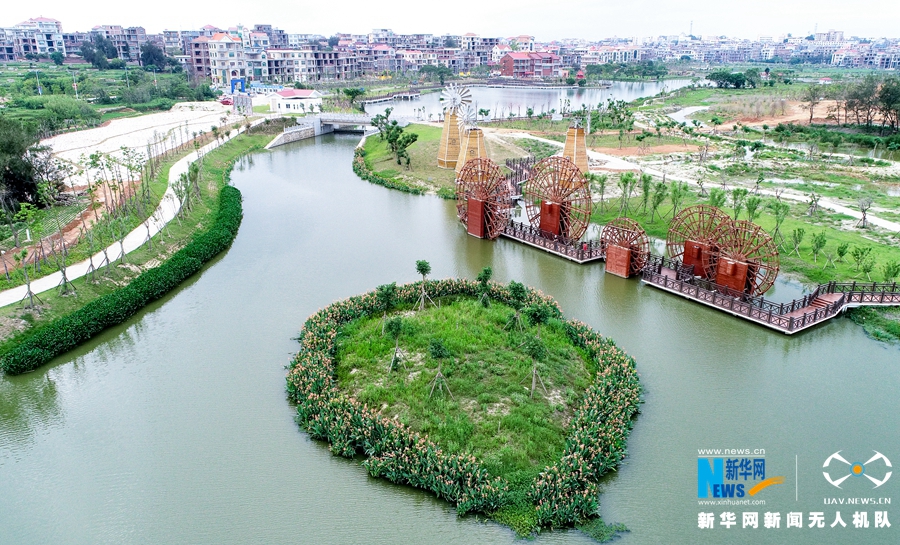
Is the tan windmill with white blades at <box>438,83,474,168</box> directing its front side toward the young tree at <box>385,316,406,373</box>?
yes

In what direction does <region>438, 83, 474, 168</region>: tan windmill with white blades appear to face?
toward the camera

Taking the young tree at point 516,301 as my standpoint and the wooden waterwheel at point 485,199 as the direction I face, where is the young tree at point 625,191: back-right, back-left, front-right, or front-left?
front-right

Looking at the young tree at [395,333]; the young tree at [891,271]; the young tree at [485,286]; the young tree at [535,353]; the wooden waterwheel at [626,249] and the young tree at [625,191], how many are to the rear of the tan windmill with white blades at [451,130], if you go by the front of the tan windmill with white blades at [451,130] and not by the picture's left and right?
0

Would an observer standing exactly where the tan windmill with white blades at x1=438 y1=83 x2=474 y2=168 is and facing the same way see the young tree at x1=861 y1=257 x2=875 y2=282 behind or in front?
in front

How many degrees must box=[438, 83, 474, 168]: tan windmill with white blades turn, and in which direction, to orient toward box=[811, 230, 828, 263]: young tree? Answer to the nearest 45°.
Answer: approximately 45° to its left

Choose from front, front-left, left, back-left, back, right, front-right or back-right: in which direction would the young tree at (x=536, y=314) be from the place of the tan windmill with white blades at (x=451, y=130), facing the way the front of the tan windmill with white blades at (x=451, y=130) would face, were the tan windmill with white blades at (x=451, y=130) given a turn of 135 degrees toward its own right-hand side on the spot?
back-left

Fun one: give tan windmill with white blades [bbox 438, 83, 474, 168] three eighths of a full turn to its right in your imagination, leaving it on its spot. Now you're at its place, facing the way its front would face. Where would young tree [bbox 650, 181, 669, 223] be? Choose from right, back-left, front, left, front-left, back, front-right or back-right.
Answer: back

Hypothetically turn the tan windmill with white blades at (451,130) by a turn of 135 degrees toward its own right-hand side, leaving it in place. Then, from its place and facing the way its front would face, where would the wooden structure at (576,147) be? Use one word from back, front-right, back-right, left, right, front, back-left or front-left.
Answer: back

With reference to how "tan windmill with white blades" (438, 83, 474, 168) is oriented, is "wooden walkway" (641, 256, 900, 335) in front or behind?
in front

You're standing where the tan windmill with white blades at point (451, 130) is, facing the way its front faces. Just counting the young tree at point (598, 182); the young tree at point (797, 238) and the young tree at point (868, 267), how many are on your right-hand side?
0

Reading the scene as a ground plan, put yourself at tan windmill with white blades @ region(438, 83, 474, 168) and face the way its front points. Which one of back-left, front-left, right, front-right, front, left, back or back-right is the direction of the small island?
front

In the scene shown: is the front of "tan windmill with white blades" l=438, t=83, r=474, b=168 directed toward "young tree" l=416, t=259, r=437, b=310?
yes

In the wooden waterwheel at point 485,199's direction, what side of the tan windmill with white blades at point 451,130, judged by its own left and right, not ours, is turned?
front

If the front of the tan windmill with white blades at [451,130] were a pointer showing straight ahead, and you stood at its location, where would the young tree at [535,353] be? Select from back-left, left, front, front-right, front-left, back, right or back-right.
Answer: front

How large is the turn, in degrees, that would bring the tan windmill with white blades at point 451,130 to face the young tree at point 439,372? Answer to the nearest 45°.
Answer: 0° — it already faces it
